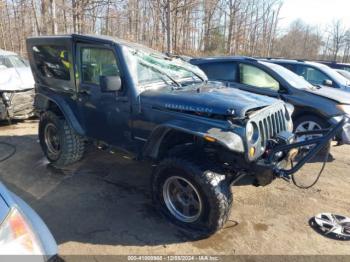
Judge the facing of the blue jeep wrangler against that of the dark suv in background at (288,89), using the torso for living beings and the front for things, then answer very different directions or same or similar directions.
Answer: same or similar directions

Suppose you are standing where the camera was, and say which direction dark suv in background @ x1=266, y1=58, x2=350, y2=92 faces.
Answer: facing the viewer and to the right of the viewer

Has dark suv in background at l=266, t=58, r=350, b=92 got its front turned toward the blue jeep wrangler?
no

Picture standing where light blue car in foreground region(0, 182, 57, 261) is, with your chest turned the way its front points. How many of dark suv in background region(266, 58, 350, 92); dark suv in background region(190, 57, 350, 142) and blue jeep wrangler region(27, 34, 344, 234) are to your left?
3

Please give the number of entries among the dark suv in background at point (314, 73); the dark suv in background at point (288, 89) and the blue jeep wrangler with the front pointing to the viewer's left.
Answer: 0

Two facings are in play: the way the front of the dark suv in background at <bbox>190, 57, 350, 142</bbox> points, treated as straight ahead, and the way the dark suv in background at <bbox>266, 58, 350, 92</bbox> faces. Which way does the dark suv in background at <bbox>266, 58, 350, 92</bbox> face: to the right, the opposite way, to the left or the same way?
the same way

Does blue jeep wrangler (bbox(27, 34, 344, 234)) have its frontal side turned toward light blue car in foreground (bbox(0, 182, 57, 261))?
no

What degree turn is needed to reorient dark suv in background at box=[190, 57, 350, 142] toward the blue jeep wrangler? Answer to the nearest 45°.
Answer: approximately 90° to its right

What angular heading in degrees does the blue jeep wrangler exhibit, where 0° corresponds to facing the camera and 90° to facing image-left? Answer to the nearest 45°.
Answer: approximately 315°

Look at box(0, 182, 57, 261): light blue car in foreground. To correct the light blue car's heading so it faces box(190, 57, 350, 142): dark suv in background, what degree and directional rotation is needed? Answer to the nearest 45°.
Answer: approximately 90° to its left

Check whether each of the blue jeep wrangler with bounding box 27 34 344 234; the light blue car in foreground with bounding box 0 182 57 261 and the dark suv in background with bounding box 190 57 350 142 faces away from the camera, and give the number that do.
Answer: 0

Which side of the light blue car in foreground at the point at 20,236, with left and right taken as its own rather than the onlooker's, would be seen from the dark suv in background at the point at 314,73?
left

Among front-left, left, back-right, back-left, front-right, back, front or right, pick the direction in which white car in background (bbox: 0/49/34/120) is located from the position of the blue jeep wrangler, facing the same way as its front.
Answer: back

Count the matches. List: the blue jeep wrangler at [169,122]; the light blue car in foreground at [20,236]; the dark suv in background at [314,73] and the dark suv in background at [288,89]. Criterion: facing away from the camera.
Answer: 0

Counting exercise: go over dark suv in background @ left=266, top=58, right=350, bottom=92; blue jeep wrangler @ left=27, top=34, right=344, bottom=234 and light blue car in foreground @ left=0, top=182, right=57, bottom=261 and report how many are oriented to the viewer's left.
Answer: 0
